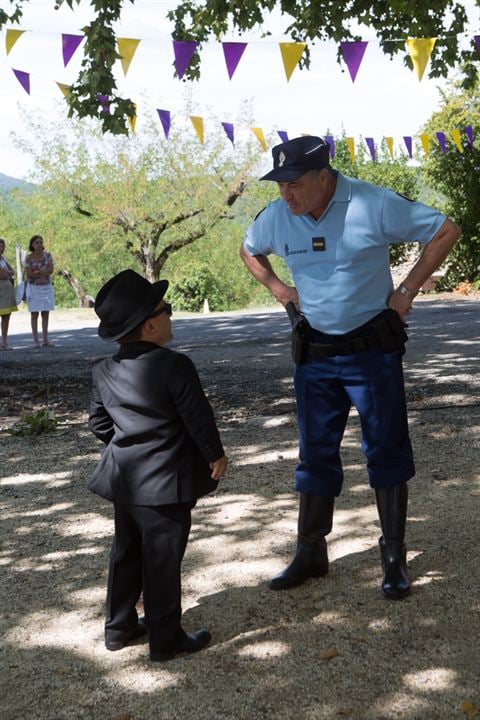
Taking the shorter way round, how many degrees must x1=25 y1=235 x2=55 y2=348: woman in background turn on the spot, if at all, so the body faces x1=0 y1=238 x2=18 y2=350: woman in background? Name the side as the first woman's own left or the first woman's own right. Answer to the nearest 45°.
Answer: approximately 45° to the first woman's own right

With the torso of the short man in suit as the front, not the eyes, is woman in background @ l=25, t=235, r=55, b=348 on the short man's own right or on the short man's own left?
on the short man's own left

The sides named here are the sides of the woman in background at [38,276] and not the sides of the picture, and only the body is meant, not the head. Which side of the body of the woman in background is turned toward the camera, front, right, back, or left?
front

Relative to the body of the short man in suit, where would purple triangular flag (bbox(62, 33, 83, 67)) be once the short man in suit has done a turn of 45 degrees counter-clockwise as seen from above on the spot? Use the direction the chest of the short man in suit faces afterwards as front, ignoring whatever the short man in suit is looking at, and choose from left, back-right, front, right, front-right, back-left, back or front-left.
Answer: front

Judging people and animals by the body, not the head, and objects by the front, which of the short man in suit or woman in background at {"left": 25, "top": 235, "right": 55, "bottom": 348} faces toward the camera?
the woman in background

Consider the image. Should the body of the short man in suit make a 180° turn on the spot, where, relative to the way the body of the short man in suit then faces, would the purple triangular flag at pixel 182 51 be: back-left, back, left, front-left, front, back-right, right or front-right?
back-right

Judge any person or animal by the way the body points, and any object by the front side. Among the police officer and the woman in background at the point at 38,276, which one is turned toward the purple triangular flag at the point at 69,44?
the woman in background

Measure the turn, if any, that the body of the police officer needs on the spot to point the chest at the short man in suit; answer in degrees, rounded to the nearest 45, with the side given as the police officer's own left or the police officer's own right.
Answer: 0° — they already face them

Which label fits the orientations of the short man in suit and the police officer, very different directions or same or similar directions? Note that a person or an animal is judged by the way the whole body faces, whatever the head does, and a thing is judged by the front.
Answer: very different directions

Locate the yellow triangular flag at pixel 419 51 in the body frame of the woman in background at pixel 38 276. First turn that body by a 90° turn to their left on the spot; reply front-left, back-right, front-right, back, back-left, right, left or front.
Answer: front-right

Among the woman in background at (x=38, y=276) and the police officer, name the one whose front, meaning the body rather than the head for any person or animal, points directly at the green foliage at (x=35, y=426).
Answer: the woman in background

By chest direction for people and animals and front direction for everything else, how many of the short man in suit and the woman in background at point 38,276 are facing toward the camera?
1

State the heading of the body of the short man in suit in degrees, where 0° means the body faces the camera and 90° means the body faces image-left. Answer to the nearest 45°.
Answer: approximately 225°

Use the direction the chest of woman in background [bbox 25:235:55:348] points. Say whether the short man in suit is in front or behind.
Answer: in front
